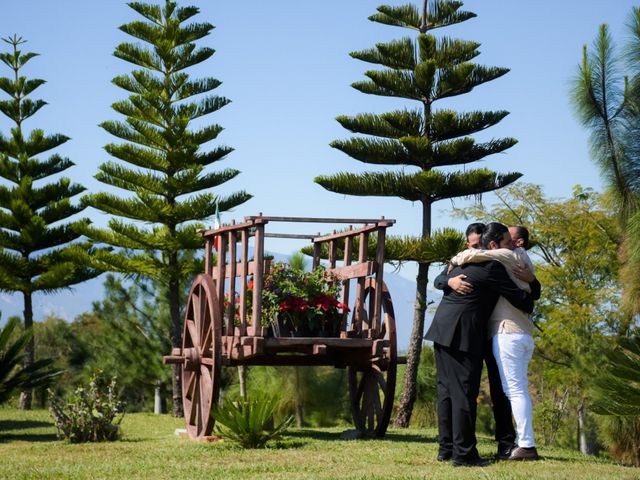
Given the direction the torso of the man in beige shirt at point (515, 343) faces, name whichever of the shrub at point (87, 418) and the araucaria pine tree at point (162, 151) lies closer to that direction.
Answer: the shrub

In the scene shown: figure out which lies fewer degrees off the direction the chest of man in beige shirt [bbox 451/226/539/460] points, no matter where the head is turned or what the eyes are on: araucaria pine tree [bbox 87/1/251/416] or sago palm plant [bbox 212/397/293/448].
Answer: the sago palm plant

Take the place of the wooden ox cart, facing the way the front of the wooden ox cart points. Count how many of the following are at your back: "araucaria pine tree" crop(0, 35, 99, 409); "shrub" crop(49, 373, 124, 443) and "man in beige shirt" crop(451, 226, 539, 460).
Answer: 1

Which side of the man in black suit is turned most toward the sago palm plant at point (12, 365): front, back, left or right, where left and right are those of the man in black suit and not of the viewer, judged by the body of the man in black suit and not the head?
left

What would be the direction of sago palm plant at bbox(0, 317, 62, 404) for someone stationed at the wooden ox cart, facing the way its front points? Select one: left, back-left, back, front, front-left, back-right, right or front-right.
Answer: front

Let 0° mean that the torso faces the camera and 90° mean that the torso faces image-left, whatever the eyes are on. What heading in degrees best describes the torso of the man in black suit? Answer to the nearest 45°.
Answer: approximately 225°

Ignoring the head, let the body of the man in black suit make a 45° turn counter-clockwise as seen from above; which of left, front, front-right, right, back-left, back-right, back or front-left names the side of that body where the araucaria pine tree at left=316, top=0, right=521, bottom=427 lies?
front

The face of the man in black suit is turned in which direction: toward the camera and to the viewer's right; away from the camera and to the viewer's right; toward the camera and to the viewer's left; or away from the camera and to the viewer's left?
away from the camera and to the viewer's right

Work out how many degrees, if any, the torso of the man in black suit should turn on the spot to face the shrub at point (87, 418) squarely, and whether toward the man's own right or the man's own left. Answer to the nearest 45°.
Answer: approximately 90° to the man's own left

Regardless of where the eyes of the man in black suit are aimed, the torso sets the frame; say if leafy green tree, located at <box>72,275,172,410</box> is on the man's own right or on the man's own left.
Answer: on the man's own left

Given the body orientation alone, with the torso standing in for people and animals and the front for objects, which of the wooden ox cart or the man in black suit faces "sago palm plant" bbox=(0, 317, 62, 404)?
the wooden ox cart

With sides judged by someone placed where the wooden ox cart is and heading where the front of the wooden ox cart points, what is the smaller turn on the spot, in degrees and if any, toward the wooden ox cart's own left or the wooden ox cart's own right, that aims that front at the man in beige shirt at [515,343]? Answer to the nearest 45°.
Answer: approximately 180°
